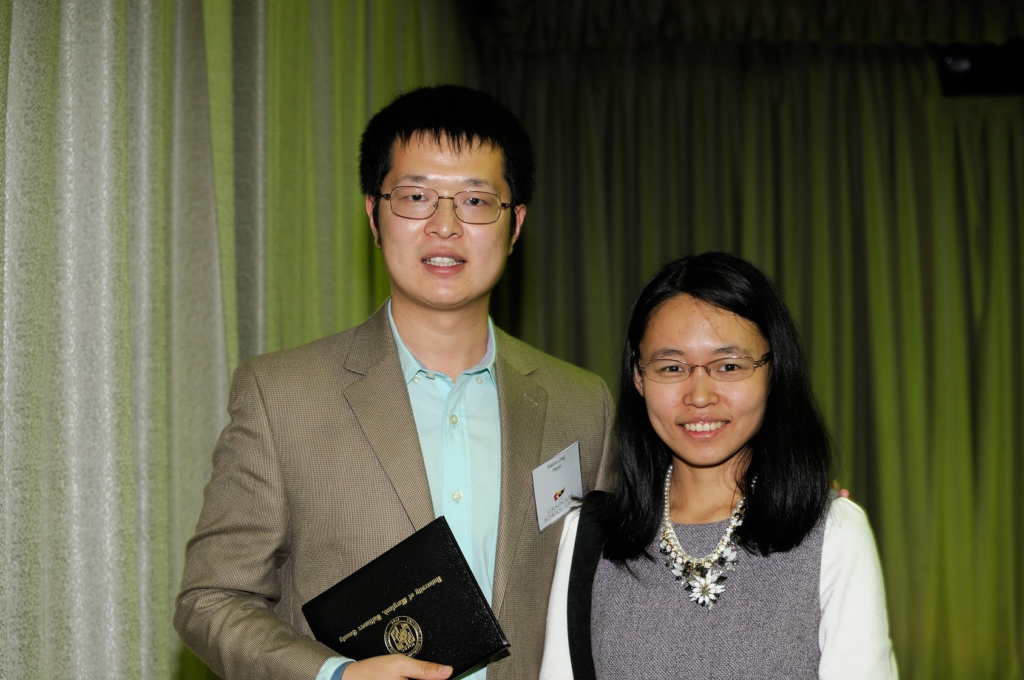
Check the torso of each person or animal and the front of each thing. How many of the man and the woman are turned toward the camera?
2

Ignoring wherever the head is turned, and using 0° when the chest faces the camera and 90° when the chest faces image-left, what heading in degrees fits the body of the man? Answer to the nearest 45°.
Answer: approximately 0°

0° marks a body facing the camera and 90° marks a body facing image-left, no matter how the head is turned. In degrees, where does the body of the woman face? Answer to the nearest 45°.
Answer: approximately 0°
